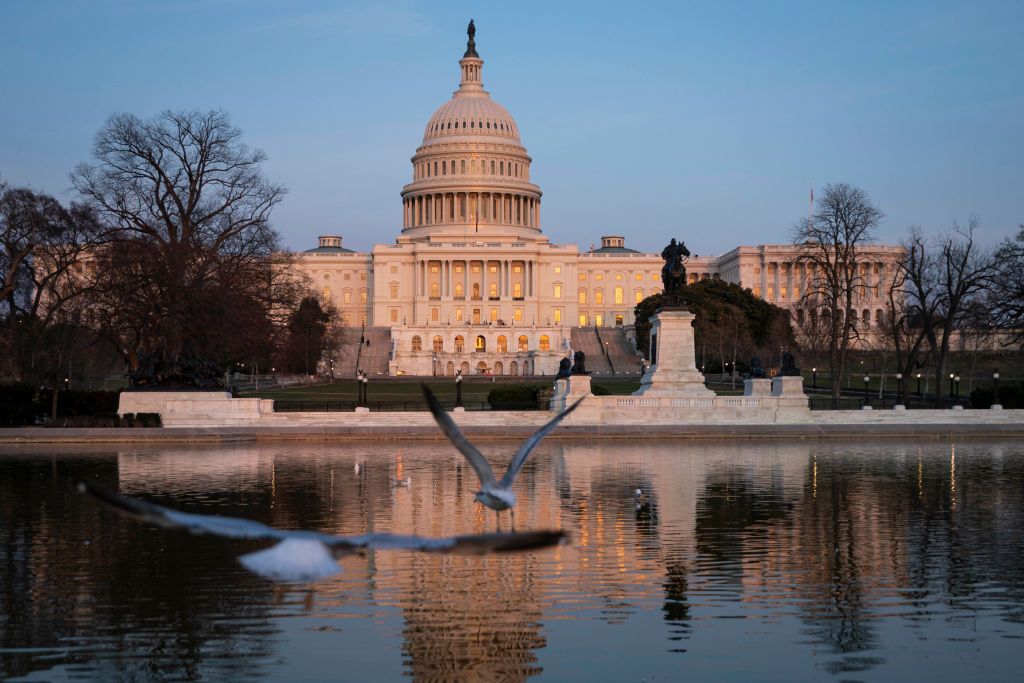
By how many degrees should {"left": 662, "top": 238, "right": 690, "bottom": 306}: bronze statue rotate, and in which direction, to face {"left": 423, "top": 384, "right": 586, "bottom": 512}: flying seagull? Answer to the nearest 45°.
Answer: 0° — it already faces it

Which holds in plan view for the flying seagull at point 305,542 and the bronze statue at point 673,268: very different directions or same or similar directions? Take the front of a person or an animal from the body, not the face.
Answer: very different directions

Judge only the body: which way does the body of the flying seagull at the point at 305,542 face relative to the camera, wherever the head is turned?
away from the camera

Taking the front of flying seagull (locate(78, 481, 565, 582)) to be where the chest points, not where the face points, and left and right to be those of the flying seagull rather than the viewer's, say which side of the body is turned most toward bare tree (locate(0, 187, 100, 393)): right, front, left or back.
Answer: front

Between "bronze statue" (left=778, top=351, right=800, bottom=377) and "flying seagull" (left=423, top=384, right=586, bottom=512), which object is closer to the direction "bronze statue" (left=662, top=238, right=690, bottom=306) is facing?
the flying seagull

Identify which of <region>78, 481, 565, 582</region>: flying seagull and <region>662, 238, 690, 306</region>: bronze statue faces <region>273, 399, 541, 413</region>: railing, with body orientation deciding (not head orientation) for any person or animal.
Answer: the flying seagull

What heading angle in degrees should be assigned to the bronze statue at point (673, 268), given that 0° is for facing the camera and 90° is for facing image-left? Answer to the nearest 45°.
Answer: approximately 0°

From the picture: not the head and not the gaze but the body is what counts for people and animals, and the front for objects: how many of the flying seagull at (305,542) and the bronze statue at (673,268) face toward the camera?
1
